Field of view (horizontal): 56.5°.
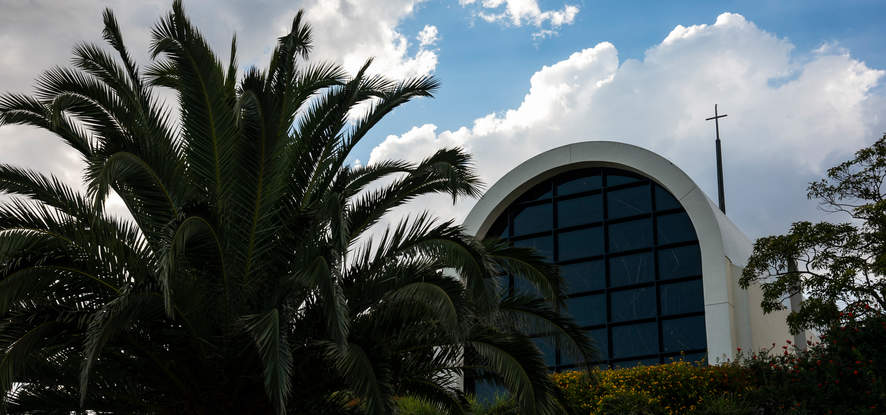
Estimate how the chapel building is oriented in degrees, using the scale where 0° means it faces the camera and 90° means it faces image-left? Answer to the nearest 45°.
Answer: approximately 45°

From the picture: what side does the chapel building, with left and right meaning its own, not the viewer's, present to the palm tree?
front

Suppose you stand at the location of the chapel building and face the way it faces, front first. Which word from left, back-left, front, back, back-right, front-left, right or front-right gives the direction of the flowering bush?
left

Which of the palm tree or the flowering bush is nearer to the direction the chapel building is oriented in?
the palm tree

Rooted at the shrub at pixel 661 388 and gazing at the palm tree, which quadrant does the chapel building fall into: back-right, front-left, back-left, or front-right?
back-right
